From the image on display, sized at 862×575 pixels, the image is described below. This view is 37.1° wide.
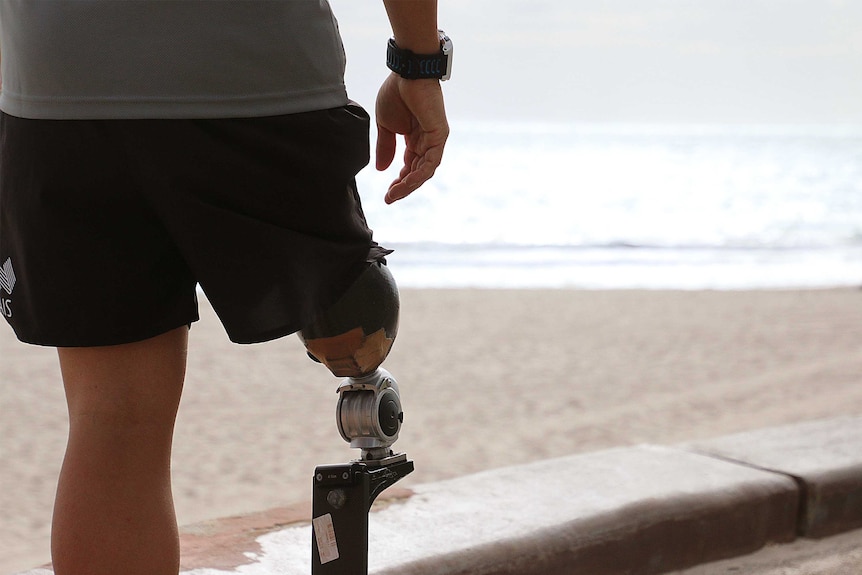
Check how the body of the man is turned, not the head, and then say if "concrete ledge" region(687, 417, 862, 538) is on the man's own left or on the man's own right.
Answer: on the man's own right

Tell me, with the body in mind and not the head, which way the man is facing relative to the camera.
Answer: away from the camera

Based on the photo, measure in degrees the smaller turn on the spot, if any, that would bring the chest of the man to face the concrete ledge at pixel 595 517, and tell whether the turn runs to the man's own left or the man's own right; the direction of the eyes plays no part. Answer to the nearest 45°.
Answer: approximately 45° to the man's own right
